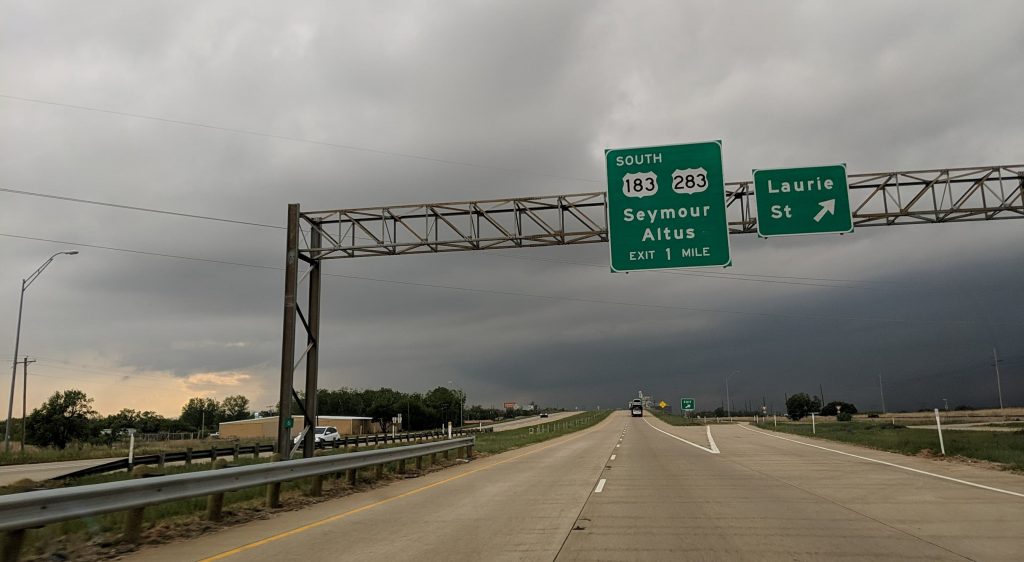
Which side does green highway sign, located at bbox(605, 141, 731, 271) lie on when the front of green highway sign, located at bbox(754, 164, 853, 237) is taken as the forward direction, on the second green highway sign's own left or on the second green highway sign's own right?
on the second green highway sign's own right

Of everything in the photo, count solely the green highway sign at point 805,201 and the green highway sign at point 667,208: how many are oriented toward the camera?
2

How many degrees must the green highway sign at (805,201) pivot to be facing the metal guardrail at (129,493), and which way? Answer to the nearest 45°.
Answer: approximately 45° to its right

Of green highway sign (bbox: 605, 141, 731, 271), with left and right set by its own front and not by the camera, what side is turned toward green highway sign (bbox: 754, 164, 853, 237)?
left

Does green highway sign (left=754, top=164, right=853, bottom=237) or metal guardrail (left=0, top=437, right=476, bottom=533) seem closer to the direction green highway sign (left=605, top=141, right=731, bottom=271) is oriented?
the metal guardrail

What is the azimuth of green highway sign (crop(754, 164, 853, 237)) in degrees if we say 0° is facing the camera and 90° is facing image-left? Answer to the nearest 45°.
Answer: approximately 0°
